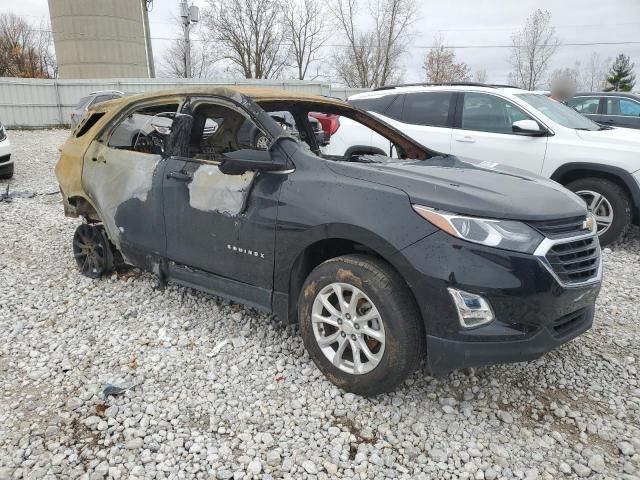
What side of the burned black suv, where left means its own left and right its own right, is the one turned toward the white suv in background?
left

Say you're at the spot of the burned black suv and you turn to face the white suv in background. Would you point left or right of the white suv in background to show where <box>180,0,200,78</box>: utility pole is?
left

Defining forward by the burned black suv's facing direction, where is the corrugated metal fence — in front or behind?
behind

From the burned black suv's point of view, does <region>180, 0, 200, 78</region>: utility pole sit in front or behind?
behind
